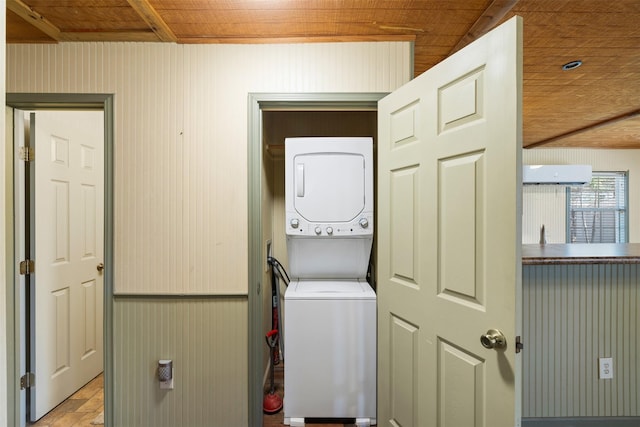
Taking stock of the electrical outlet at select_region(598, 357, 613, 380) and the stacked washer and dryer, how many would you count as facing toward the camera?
2

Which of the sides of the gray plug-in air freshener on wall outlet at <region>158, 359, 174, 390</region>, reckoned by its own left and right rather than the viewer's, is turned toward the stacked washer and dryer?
left

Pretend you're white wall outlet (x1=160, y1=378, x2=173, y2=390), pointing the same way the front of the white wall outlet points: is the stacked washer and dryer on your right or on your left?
on your left

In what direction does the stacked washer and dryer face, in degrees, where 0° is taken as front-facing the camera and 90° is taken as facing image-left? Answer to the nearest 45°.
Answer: approximately 0°

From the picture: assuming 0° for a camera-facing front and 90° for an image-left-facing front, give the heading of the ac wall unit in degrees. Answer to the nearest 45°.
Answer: approximately 0°

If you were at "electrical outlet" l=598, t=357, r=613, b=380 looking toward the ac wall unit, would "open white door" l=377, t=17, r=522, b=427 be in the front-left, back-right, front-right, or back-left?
back-left

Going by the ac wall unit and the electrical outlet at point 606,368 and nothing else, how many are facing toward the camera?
2
